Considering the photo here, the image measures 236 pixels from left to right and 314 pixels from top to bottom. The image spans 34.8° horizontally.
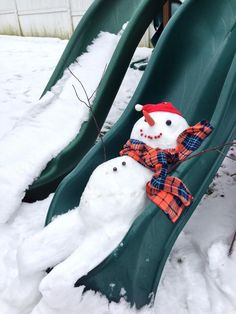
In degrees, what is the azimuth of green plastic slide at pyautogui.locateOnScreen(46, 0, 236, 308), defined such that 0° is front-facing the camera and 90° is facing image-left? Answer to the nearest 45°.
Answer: approximately 45°

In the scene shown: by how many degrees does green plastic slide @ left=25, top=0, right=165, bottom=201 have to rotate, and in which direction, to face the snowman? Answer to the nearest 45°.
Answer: approximately 45° to its left

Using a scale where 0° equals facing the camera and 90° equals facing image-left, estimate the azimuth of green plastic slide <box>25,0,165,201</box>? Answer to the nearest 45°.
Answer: approximately 45°

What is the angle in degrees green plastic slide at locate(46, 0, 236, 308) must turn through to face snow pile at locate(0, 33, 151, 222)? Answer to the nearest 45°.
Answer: approximately 90° to its right

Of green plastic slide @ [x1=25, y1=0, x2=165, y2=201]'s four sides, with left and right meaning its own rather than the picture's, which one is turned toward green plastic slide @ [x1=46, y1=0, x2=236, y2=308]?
left

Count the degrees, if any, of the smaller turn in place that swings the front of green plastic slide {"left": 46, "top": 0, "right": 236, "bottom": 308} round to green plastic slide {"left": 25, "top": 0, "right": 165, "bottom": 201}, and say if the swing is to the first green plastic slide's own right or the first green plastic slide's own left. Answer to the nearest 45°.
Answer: approximately 90° to the first green plastic slide's own right
